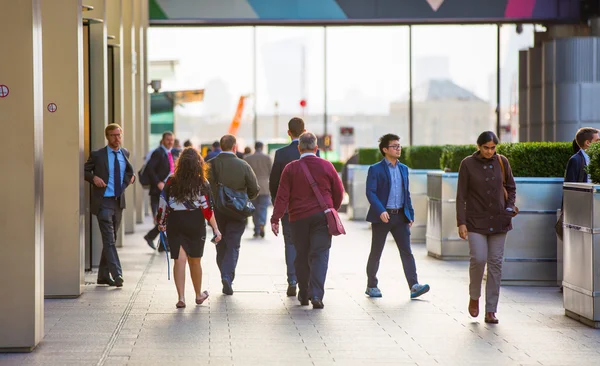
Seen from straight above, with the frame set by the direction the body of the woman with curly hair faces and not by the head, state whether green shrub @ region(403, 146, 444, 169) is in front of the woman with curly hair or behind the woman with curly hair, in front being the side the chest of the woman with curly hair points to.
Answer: in front

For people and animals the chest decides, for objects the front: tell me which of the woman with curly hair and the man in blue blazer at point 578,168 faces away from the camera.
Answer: the woman with curly hair

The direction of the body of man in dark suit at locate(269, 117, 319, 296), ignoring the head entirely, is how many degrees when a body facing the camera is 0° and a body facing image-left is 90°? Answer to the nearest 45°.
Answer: approximately 180°

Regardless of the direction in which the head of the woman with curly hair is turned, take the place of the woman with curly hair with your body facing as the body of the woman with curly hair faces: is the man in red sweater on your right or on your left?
on your right

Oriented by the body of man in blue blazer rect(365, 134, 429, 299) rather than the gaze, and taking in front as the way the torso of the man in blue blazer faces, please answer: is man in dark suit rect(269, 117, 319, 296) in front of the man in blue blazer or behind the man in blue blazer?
behind

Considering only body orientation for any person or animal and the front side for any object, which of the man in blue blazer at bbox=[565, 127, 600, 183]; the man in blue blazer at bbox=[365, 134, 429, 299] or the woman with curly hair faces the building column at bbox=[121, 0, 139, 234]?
the woman with curly hair

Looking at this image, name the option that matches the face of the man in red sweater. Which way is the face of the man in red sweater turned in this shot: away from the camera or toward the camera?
away from the camera

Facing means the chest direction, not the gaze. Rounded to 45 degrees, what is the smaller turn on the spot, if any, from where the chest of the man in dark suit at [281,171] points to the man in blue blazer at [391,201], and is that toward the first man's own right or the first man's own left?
approximately 90° to the first man's own right

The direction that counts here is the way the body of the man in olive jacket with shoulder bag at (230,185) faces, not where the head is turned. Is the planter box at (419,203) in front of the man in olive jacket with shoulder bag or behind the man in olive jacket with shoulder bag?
in front

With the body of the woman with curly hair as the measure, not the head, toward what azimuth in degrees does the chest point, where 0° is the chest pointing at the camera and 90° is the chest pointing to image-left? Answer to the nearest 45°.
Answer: approximately 180°

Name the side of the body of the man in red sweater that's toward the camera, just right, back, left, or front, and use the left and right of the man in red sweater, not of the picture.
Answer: back

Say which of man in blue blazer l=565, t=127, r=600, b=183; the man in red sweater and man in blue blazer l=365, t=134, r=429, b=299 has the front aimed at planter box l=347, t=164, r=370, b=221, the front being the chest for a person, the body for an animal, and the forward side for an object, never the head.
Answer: the man in red sweater
